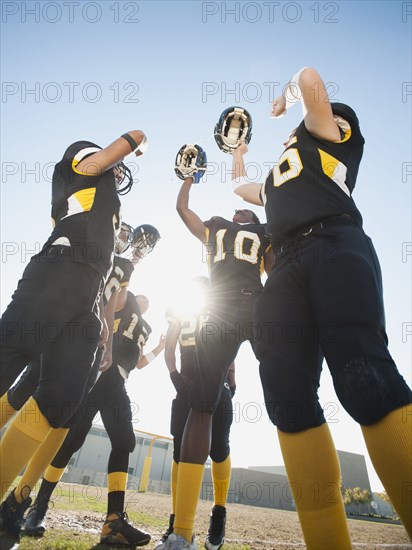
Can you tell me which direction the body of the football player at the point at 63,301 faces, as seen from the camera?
to the viewer's right

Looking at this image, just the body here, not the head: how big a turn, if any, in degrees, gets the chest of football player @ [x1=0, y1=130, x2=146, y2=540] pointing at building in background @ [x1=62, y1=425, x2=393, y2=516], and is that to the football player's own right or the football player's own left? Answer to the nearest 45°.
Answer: approximately 90° to the football player's own left

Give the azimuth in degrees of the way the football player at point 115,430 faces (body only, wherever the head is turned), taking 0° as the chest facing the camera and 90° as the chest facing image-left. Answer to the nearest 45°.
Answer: approximately 315°

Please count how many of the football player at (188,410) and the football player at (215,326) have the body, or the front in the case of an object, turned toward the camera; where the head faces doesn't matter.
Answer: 2
